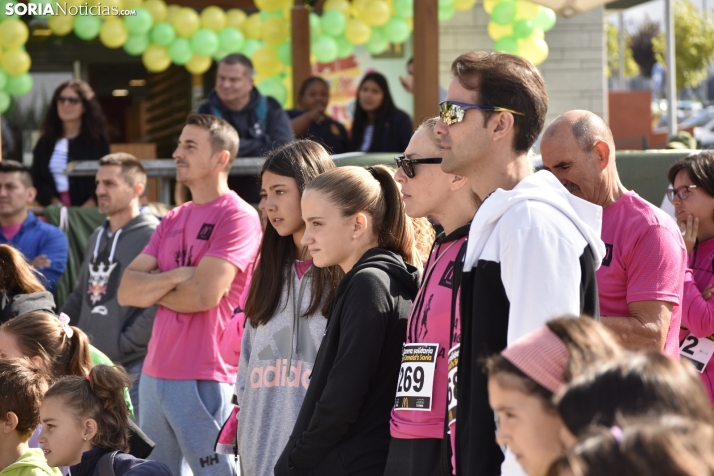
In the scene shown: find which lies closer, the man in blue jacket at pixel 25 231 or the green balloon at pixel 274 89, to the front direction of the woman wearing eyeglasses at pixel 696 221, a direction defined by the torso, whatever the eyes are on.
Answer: the man in blue jacket

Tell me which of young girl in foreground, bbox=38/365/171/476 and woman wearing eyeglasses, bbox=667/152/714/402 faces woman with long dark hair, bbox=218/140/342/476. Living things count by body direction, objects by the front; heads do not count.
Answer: the woman wearing eyeglasses

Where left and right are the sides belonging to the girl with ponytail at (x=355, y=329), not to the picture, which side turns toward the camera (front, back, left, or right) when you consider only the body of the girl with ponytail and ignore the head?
left

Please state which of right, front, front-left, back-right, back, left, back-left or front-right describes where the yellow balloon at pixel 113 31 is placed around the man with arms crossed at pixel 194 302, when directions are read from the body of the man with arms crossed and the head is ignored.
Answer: back-right

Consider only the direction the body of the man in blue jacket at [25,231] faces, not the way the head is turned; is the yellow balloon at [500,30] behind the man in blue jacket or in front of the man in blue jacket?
behind

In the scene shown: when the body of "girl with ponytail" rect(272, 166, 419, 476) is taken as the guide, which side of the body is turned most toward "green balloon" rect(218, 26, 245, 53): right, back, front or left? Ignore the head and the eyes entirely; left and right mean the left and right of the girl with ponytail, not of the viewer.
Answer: right

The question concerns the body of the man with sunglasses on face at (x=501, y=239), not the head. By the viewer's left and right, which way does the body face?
facing to the left of the viewer

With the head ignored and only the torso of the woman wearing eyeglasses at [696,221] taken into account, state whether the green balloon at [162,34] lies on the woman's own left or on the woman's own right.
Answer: on the woman's own right
